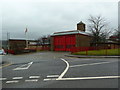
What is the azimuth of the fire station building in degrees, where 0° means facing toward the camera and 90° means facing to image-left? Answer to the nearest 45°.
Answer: approximately 45°
